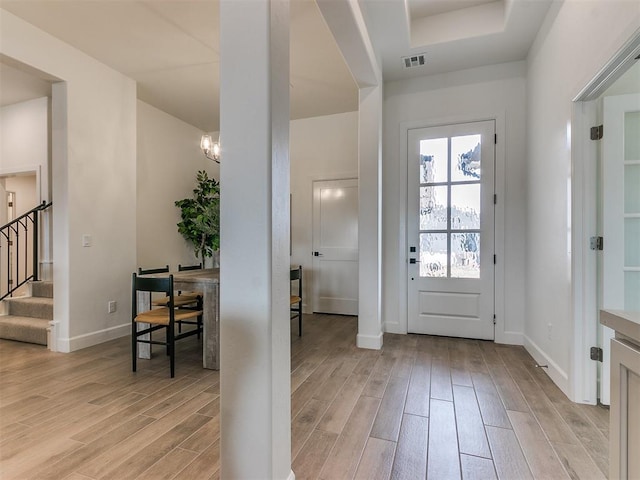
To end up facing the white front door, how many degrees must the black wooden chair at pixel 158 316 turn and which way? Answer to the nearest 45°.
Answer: approximately 45° to its right

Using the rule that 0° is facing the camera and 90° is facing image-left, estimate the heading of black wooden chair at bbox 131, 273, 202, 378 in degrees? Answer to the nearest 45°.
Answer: approximately 225°

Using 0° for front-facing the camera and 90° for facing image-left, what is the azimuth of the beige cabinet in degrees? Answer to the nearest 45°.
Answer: approximately 45°

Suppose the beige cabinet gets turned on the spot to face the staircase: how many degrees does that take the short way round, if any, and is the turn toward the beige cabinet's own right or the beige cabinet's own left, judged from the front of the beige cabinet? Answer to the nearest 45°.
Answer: approximately 45° to the beige cabinet's own right

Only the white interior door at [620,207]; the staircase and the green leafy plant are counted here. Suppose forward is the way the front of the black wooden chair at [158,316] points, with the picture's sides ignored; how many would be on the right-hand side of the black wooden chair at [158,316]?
1

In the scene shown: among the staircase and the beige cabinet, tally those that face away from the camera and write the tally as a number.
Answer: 0

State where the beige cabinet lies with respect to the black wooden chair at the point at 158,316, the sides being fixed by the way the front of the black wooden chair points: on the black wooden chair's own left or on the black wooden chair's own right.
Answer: on the black wooden chair's own right

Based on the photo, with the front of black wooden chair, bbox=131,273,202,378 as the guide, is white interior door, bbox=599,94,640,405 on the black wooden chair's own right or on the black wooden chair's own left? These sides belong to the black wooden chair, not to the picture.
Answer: on the black wooden chair's own right
